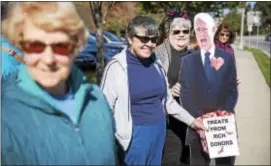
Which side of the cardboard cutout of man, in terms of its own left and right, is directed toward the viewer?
front

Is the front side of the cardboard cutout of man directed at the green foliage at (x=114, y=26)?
no

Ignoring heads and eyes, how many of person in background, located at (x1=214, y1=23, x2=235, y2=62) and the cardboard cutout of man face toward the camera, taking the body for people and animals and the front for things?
2

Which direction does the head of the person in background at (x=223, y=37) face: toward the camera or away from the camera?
toward the camera

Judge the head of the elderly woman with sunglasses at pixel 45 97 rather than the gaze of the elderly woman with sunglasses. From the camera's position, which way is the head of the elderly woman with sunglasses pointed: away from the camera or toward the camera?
toward the camera

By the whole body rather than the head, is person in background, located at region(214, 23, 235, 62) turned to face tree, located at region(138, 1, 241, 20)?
no

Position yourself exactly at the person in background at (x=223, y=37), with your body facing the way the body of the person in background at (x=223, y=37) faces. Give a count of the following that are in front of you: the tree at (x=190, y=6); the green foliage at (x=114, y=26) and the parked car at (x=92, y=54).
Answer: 0

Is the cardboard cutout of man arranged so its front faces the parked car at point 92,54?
no

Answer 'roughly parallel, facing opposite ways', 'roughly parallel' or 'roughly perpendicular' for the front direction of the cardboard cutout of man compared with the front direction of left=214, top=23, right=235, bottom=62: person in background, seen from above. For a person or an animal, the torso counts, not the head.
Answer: roughly parallel

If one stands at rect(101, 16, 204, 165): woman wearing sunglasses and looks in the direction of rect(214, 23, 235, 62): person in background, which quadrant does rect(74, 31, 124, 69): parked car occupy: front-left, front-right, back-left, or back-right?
front-left

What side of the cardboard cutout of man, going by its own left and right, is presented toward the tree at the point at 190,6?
back

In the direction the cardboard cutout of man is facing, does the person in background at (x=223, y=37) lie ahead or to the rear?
to the rear

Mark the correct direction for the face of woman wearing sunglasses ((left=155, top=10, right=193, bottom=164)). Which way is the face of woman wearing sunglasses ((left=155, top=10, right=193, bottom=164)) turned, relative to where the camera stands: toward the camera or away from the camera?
toward the camera

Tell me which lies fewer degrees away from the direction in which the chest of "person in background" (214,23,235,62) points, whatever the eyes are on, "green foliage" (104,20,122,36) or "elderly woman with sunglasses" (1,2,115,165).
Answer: the elderly woman with sunglasses

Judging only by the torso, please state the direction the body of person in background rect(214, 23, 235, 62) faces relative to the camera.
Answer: toward the camera

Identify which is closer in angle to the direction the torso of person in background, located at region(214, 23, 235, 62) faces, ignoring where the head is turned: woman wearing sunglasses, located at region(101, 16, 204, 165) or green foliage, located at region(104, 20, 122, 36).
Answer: the woman wearing sunglasses
